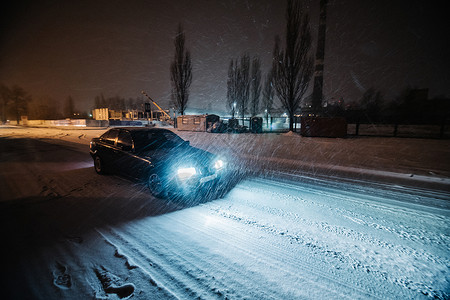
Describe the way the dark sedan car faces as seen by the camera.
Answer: facing the viewer and to the right of the viewer

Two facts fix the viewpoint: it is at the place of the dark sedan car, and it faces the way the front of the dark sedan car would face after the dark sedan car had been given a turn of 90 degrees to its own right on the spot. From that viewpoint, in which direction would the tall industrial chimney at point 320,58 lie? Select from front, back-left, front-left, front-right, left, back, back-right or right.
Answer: back
